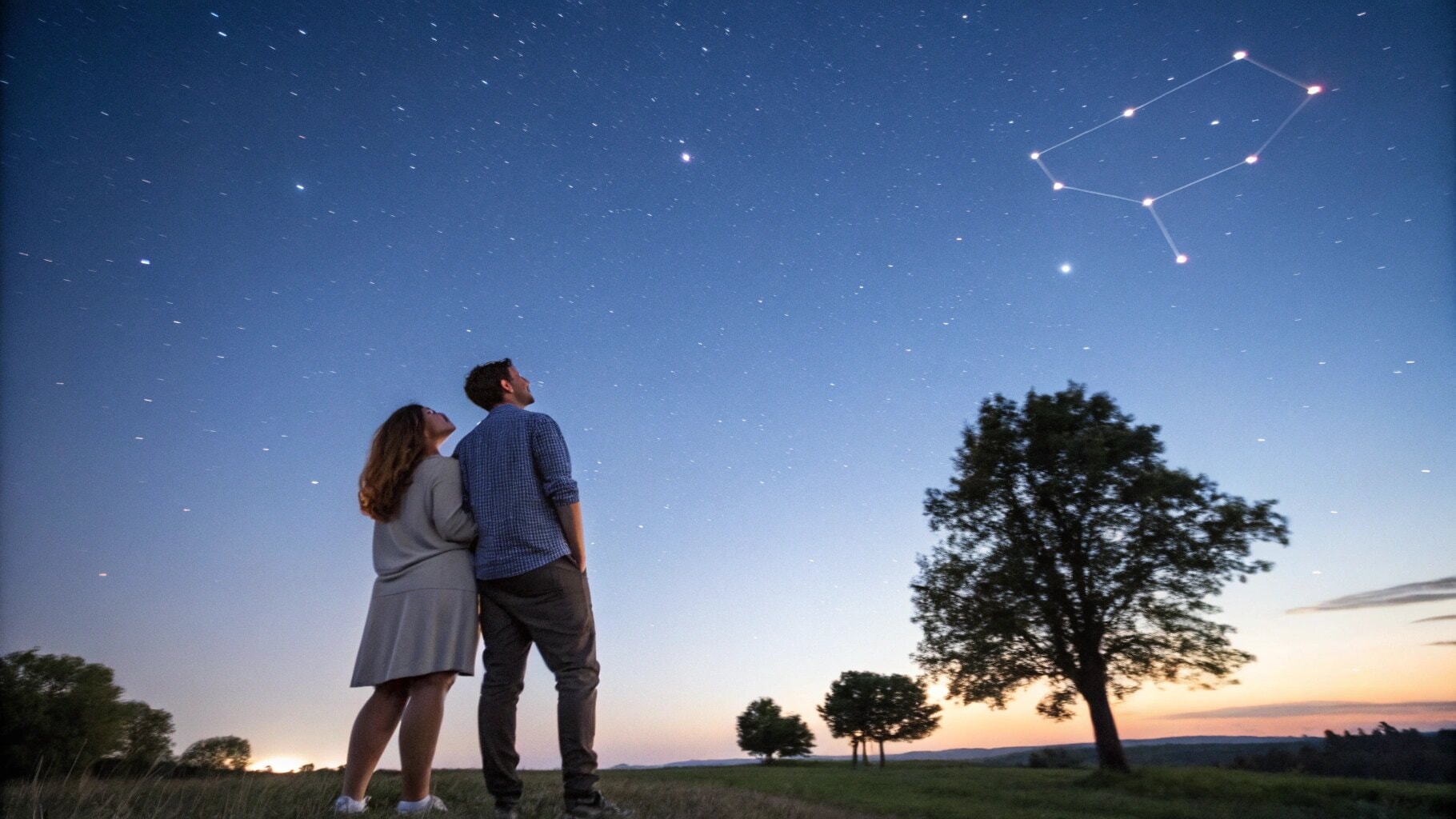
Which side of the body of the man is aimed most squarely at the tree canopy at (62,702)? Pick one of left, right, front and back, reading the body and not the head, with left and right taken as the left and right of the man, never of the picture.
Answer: left

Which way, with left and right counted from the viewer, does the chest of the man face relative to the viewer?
facing away from the viewer and to the right of the viewer

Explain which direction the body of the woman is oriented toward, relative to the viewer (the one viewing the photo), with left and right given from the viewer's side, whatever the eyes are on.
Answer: facing away from the viewer and to the right of the viewer

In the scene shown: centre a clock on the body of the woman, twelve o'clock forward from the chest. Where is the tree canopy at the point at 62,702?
The tree canopy is roughly at 10 o'clock from the woman.

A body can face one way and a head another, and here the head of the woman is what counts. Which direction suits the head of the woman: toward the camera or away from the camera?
away from the camera

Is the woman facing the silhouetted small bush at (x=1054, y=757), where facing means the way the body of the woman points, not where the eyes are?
yes
